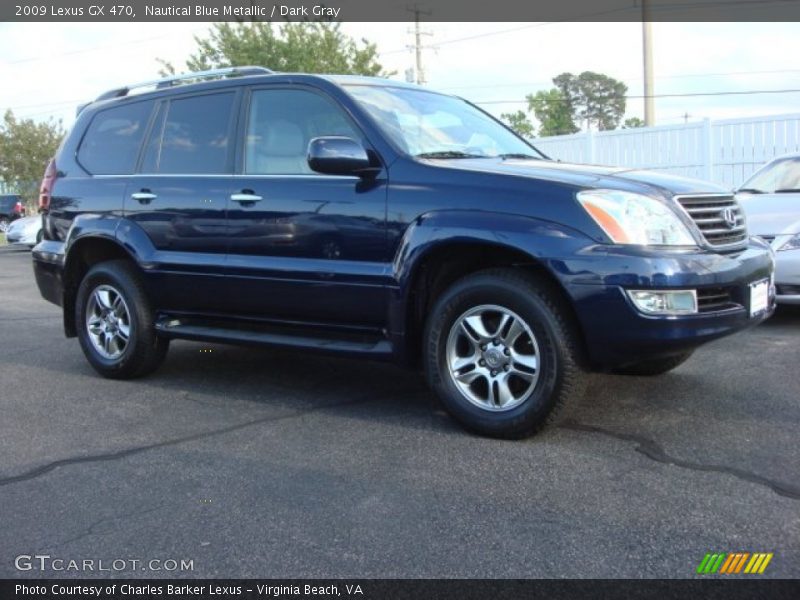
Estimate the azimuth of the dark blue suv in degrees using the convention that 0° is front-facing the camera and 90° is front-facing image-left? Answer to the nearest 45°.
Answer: approximately 315°

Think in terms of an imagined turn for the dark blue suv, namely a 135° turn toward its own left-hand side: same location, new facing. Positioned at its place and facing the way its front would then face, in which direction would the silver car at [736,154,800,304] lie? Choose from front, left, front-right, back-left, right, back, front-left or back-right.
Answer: front-right

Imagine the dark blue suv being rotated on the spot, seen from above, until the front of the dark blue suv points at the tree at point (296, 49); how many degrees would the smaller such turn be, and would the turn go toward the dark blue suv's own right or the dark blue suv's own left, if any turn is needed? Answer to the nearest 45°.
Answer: approximately 135° to the dark blue suv's own left

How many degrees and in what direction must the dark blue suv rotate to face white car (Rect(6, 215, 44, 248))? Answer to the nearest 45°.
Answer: approximately 180°

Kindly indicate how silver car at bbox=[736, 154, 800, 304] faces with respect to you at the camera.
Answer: facing the viewer and to the left of the viewer

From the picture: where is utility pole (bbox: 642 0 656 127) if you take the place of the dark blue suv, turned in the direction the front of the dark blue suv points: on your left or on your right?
on your left

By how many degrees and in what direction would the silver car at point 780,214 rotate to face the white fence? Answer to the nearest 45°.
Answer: approximately 135° to its right
